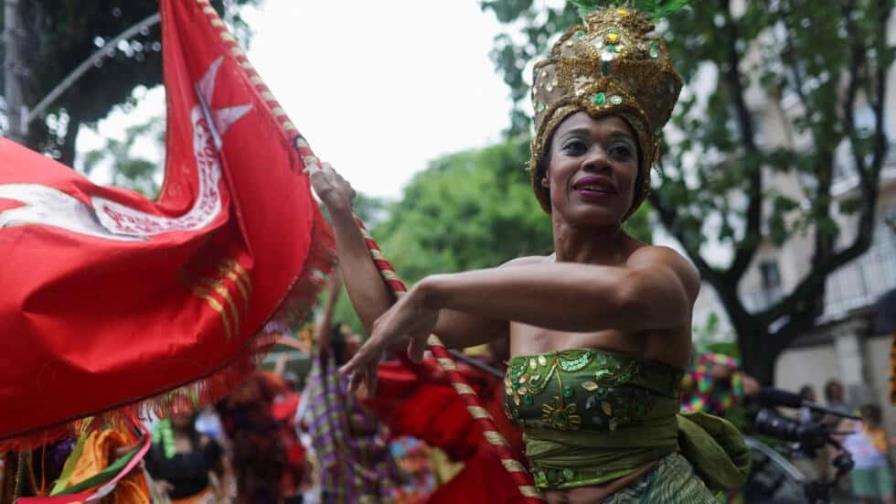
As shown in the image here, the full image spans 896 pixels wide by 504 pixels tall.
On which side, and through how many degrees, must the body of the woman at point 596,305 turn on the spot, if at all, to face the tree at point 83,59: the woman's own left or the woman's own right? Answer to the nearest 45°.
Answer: approximately 90° to the woman's own right

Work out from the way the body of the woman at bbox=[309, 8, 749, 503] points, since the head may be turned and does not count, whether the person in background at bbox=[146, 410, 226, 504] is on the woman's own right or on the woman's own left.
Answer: on the woman's own right

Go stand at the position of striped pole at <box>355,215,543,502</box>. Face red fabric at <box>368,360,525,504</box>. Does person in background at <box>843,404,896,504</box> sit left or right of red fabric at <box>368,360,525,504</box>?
right

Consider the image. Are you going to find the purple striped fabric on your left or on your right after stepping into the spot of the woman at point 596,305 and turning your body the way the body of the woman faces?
on your right

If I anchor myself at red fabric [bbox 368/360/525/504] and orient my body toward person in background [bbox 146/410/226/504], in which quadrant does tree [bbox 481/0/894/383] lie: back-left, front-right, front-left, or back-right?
front-right

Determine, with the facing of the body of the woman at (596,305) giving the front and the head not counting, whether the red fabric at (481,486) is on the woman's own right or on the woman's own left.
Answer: on the woman's own right

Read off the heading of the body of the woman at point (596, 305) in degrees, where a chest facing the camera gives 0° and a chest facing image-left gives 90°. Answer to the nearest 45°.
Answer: approximately 45°

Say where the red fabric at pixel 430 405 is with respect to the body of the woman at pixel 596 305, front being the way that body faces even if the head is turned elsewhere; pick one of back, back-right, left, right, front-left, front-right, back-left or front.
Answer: back-right

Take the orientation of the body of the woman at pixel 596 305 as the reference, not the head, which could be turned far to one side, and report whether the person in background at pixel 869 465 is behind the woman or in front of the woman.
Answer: behind
